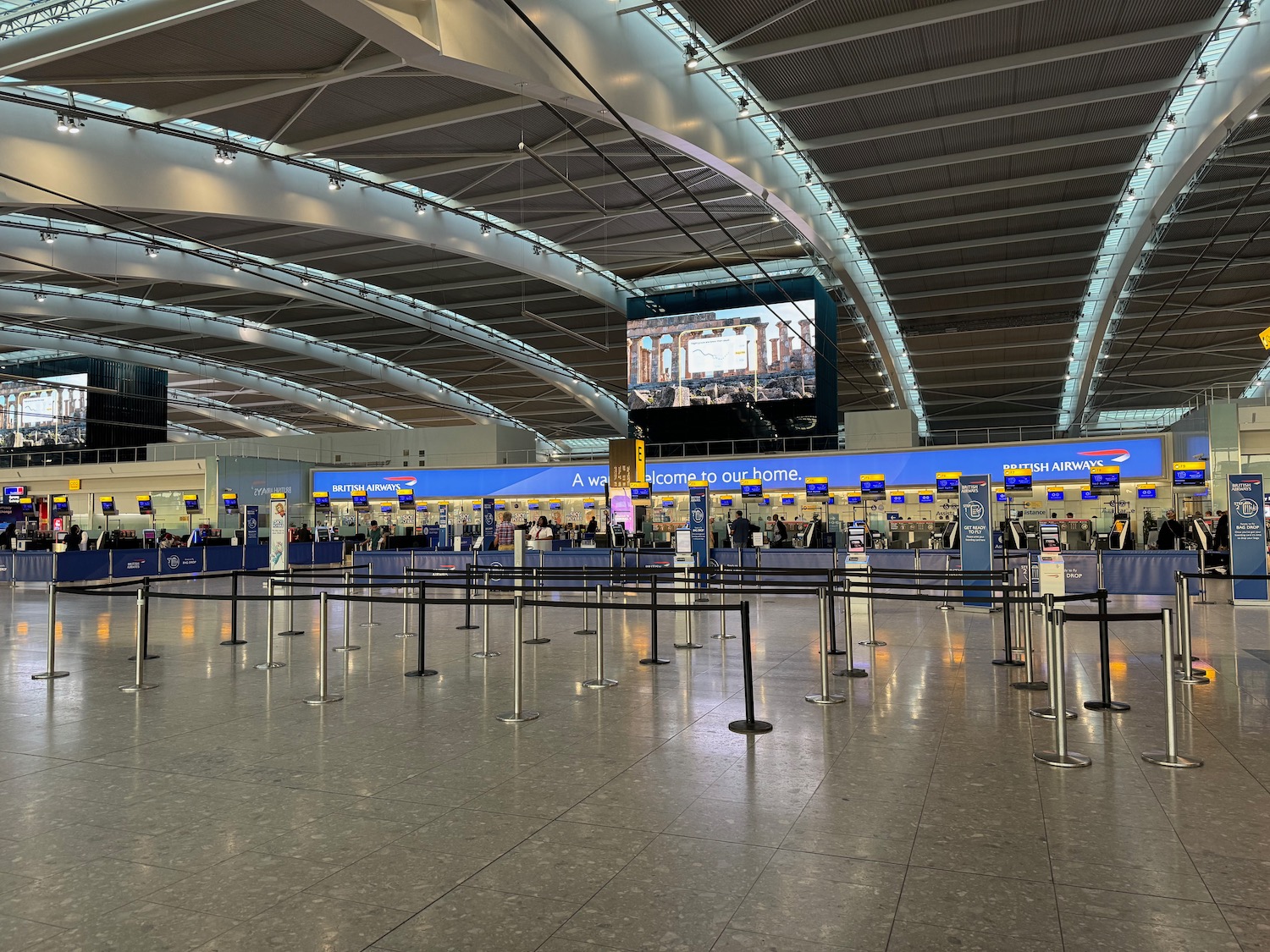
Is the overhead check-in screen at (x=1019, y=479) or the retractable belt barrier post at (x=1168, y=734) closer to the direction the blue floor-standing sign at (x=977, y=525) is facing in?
the retractable belt barrier post

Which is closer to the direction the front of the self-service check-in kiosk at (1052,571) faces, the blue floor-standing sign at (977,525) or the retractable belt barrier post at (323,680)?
the retractable belt barrier post

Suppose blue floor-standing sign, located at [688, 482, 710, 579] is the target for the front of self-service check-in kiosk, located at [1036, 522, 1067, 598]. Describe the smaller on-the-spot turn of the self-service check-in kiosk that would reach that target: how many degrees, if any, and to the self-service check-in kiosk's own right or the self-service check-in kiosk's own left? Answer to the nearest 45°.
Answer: approximately 135° to the self-service check-in kiosk's own right

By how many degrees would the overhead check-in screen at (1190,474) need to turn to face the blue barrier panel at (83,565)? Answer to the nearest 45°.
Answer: approximately 45° to its right

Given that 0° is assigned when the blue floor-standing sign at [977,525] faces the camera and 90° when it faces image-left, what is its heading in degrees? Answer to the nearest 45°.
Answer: approximately 0°

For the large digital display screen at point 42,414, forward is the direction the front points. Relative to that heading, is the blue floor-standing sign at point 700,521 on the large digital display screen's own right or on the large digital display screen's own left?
on the large digital display screen's own left

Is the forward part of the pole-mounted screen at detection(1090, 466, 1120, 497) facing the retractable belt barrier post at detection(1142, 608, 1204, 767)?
yes

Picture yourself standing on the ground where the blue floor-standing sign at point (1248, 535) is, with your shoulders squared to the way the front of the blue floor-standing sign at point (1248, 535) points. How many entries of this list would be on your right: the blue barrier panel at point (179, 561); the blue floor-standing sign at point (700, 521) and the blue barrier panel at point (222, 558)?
3
